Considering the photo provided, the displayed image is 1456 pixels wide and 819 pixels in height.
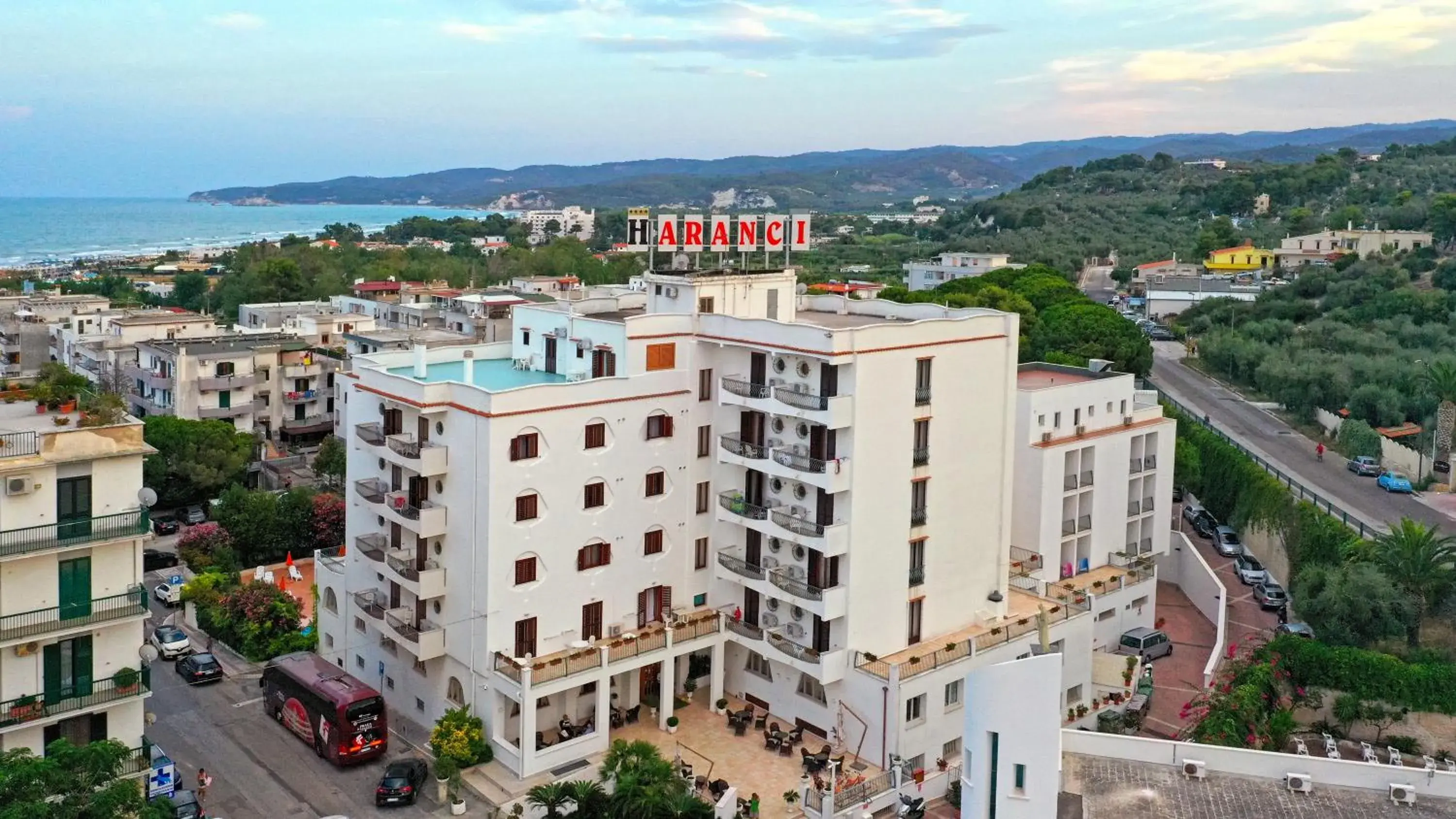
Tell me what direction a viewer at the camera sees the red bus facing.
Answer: facing away from the viewer and to the left of the viewer

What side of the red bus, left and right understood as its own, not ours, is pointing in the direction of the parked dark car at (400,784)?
back

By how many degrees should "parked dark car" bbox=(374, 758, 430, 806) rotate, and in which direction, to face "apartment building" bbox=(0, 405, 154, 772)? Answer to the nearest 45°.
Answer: approximately 90° to its left

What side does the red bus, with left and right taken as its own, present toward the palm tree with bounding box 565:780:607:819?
back

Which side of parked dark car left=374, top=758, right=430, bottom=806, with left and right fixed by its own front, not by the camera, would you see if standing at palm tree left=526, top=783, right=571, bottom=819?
right

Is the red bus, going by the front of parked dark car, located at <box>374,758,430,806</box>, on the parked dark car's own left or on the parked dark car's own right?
on the parked dark car's own left

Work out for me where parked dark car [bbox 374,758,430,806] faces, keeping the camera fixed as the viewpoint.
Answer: facing away from the viewer and to the right of the viewer
